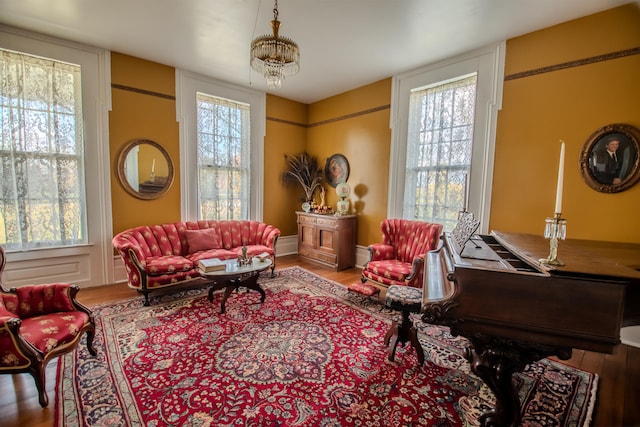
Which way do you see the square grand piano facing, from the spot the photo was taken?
facing to the left of the viewer

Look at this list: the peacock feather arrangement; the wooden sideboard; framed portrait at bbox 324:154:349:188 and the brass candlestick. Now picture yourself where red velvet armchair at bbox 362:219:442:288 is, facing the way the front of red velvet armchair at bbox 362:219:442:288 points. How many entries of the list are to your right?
3

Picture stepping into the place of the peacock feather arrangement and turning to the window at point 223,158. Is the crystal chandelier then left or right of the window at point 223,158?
left

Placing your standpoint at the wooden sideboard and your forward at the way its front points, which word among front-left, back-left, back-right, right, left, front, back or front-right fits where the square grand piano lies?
front-left

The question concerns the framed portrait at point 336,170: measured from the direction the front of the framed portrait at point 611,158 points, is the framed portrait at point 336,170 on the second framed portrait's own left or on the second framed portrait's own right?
on the second framed portrait's own right

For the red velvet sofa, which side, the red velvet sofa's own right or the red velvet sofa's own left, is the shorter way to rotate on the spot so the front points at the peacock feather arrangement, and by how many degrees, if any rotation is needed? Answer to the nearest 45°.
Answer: approximately 90° to the red velvet sofa's own left

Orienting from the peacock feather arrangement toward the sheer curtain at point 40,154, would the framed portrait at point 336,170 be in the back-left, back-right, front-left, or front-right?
back-left

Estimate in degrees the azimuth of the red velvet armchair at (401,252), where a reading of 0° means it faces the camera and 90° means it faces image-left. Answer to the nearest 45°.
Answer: approximately 45°

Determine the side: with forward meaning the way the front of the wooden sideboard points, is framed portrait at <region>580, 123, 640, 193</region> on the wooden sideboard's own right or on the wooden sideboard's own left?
on the wooden sideboard's own left

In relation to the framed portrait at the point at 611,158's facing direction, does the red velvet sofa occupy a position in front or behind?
in front

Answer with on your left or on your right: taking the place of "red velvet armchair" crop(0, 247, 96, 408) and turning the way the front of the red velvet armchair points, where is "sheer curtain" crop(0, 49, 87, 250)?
on your left

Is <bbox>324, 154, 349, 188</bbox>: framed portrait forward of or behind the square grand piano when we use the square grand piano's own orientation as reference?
forward
